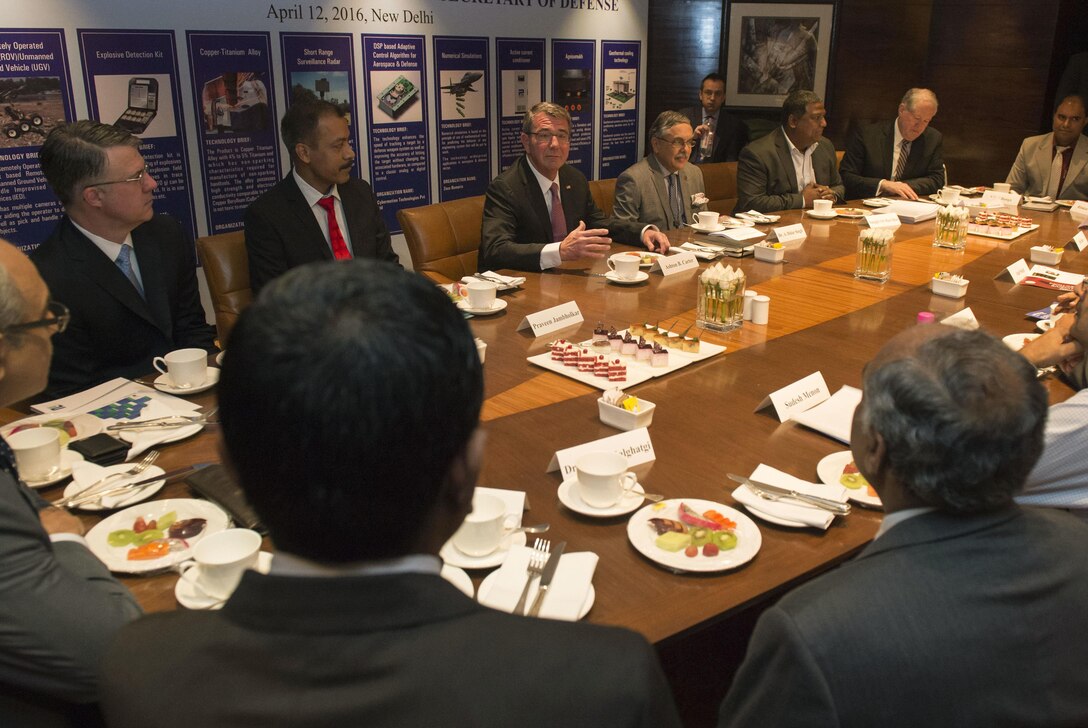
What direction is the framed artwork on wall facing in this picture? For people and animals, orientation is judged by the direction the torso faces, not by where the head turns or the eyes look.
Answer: toward the camera

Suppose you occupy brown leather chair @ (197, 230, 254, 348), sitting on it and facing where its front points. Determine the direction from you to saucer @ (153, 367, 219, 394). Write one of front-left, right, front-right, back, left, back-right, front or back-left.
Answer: front-right

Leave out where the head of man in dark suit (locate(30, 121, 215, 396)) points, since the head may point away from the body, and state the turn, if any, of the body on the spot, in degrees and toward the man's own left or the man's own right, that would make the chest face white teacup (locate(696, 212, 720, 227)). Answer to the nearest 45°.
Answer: approximately 45° to the man's own left

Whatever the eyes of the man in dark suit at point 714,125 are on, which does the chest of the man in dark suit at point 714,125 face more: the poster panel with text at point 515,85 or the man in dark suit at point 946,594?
the man in dark suit

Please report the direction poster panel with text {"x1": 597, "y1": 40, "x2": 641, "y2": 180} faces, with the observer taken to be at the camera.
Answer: facing the viewer and to the right of the viewer

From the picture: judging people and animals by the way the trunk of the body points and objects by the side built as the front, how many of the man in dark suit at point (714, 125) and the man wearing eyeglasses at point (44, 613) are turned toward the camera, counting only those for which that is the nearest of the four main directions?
1

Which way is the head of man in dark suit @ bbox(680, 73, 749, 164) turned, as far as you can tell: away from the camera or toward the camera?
toward the camera

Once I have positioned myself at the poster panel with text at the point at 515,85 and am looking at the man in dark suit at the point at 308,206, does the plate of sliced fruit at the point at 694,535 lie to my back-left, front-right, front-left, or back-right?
front-left

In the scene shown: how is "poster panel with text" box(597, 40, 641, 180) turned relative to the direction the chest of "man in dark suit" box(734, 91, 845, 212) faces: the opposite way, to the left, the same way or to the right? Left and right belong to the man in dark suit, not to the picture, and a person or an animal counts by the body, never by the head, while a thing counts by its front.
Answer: the same way

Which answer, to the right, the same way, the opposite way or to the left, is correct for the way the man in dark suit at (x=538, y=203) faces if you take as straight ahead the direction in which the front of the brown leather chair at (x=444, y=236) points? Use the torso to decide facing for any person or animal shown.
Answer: the same way

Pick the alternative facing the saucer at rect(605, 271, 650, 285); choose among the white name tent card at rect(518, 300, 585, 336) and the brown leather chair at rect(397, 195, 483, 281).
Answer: the brown leather chair

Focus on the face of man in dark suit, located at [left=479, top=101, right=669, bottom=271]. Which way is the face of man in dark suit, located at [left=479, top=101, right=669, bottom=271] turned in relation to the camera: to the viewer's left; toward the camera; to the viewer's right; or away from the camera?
toward the camera

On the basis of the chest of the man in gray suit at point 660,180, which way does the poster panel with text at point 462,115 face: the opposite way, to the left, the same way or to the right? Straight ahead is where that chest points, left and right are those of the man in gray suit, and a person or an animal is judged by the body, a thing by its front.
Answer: the same way

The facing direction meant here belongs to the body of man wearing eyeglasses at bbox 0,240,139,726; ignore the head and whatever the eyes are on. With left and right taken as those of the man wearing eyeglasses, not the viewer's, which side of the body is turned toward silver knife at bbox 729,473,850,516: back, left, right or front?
front

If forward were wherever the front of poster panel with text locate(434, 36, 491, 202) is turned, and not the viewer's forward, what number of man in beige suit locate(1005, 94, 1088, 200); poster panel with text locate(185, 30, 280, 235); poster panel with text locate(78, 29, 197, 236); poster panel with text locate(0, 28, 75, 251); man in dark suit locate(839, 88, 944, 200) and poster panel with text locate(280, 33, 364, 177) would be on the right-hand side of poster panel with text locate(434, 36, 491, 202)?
4

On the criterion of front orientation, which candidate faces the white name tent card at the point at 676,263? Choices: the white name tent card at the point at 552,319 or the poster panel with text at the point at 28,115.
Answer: the poster panel with text

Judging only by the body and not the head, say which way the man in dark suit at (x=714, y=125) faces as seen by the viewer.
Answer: toward the camera

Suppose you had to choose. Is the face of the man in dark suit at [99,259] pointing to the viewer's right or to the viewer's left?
to the viewer's right

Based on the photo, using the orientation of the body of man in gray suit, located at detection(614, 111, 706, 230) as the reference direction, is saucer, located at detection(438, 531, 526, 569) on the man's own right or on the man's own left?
on the man's own right
